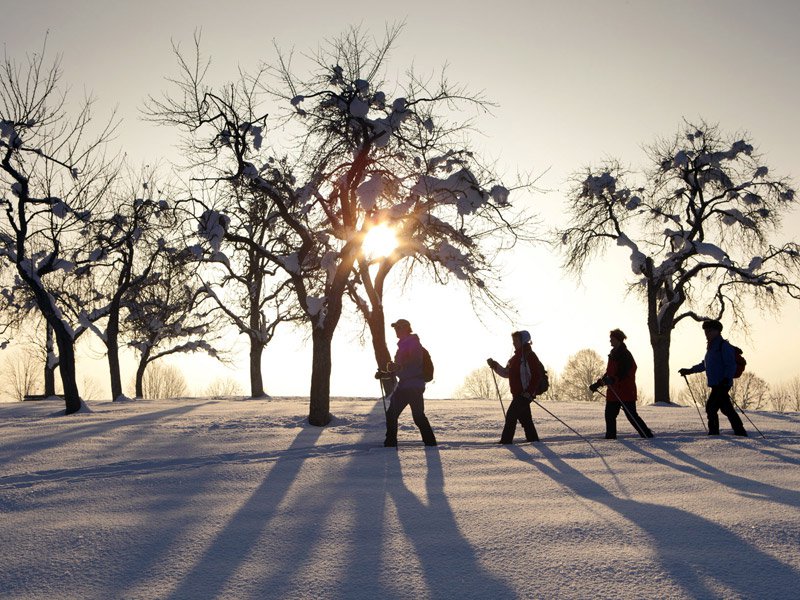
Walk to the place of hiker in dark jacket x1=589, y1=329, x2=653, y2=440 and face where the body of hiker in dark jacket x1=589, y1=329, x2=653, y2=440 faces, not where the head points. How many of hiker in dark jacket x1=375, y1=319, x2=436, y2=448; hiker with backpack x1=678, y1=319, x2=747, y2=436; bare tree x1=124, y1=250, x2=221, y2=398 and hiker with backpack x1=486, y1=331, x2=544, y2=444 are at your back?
1

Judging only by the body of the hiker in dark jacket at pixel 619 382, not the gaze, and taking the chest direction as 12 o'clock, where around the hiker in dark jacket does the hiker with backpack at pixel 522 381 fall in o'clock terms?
The hiker with backpack is roughly at 11 o'clock from the hiker in dark jacket.

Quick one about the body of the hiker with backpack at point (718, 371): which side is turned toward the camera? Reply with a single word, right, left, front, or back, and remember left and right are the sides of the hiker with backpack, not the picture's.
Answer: left

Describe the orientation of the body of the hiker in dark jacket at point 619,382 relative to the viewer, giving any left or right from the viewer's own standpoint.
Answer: facing to the left of the viewer

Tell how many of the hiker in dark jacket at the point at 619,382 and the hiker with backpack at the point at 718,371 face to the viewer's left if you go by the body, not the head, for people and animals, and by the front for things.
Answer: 2

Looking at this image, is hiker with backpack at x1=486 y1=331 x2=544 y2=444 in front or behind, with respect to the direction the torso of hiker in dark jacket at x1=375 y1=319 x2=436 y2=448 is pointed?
behind

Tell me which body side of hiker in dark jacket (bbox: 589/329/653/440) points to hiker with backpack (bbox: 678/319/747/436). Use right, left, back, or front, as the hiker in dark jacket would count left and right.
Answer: back

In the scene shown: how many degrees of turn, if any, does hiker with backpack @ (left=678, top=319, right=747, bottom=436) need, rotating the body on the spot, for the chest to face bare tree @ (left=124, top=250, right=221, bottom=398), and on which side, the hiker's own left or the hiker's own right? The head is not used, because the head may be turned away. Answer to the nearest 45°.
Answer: approximately 45° to the hiker's own right

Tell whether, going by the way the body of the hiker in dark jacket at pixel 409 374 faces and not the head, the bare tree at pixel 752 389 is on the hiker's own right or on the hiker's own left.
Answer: on the hiker's own right

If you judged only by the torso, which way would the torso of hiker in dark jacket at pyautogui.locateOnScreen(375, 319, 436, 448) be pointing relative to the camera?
to the viewer's left
